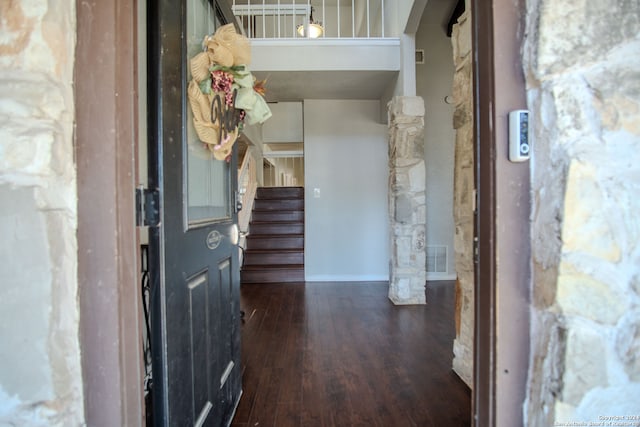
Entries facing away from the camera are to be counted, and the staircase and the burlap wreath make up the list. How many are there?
0

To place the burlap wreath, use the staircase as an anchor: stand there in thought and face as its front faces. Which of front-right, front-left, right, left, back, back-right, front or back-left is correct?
front

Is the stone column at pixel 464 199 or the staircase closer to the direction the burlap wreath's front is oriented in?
the stone column

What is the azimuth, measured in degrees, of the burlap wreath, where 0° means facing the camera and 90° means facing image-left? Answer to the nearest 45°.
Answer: approximately 315°

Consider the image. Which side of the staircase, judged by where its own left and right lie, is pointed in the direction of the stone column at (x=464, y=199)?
front

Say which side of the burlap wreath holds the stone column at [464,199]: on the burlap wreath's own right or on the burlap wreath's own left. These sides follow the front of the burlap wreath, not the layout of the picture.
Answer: on the burlap wreath's own left

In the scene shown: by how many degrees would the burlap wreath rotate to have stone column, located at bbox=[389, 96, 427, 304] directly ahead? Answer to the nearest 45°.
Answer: approximately 90° to its left

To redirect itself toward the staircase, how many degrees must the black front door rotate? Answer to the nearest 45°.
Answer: approximately 135° to its left

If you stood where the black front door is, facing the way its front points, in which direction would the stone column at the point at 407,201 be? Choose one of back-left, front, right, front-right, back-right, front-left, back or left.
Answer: left

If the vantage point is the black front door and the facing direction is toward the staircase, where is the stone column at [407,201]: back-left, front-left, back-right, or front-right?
front-right

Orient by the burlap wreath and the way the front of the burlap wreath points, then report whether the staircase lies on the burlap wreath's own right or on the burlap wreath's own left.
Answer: on the burlap wreath's own left

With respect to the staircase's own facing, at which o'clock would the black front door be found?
The black front door is roughly at 12 o'clock from the staircase.

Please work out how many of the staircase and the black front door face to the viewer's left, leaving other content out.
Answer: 0

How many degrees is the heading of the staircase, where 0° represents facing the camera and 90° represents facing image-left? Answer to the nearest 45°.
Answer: approximately 0°

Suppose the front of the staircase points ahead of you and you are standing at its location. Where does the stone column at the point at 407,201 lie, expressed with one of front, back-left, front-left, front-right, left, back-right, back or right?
front-left
